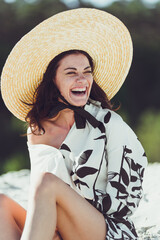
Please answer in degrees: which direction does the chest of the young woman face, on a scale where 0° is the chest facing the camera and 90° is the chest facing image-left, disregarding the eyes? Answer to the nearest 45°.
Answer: approximately 45°

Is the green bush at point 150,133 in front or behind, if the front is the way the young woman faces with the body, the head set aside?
behind
